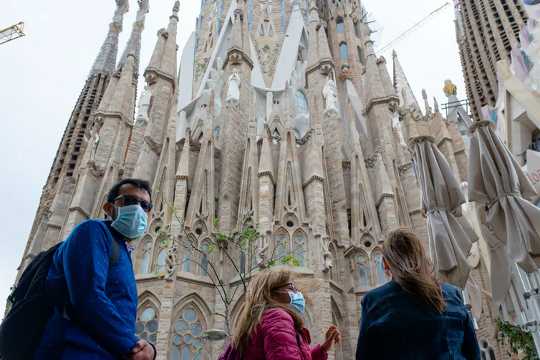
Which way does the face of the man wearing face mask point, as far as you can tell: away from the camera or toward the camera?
toward the camera

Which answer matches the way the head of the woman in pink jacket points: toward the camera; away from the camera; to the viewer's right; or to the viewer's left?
to the viewer's right

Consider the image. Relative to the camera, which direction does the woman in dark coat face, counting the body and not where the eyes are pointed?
away from the camera

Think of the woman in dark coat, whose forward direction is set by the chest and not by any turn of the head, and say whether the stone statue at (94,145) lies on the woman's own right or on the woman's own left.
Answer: on the woman's own left

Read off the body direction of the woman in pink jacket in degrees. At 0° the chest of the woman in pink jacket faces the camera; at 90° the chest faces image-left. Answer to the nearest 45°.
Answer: approximately 270°

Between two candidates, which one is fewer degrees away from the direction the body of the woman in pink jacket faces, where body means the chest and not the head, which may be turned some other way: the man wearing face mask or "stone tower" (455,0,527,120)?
the stone tower

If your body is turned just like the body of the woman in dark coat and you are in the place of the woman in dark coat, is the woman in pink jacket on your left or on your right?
on your left

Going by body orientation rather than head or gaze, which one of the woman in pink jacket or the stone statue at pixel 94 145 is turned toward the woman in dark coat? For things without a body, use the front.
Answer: the woman in pink jacket

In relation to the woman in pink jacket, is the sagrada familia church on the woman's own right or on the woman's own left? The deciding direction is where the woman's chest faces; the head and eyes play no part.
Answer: on the woman's own left
